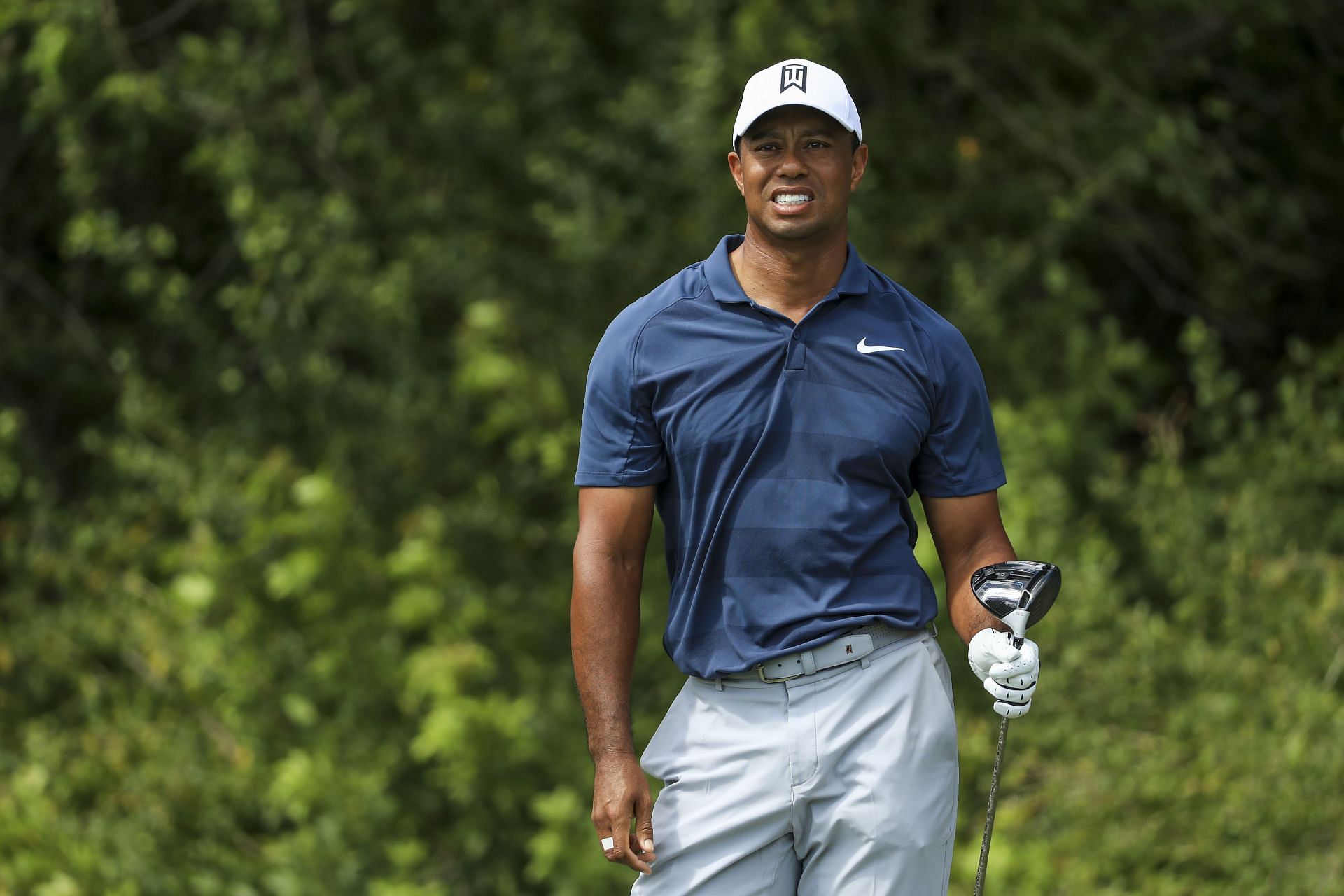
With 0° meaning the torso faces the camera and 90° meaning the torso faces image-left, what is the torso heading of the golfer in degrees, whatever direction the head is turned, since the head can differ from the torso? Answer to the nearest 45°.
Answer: approximately 0°

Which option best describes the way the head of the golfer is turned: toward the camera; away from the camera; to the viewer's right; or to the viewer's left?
toward the camera
